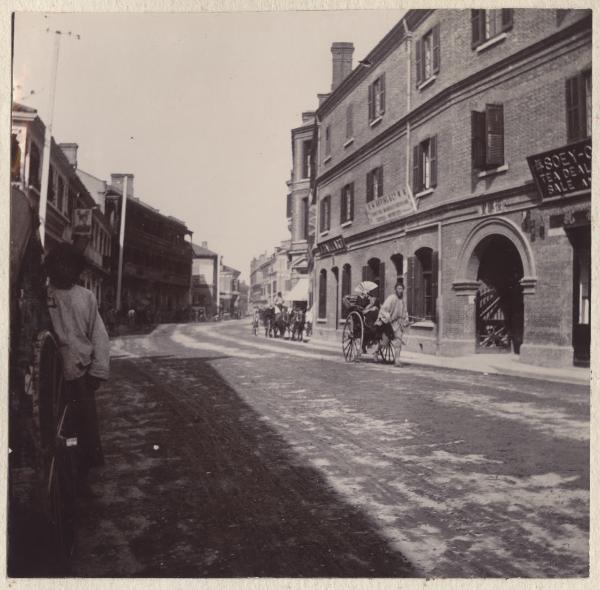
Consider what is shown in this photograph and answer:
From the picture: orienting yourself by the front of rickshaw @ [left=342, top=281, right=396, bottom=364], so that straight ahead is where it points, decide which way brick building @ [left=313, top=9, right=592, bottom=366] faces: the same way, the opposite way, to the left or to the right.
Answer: to the right

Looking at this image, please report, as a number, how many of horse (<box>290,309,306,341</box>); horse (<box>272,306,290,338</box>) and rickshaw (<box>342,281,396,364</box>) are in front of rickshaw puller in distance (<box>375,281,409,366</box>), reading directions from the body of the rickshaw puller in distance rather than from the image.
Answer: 0

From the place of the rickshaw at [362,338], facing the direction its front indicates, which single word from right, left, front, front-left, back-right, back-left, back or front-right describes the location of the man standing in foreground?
front-right

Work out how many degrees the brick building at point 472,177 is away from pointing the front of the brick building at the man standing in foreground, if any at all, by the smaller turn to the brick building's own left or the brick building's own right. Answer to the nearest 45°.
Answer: approximately 45° to the brick building's own left

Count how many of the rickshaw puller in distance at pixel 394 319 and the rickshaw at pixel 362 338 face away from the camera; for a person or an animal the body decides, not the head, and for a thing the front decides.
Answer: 0

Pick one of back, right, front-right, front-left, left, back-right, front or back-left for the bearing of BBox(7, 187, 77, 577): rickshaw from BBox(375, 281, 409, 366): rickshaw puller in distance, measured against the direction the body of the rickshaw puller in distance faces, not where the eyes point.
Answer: front-right

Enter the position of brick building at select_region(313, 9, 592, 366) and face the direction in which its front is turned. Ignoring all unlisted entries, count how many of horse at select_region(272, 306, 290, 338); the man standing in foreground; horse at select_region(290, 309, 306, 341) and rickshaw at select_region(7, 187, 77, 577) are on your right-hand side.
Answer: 2

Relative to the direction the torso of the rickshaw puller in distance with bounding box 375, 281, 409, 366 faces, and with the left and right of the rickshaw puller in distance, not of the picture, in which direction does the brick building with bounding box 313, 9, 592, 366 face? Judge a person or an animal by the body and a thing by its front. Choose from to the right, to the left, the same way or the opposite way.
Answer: to the right

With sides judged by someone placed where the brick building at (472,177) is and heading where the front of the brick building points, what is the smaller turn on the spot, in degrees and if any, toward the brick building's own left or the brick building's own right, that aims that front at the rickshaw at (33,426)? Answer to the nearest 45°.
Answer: approximately 45° to the brick building's own left

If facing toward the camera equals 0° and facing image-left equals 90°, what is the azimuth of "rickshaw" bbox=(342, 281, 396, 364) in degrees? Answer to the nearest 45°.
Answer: approximately 315°

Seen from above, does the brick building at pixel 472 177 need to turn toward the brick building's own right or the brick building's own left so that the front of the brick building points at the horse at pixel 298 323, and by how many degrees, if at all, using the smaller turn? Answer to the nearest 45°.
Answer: approximately 90° to the brick building's own right

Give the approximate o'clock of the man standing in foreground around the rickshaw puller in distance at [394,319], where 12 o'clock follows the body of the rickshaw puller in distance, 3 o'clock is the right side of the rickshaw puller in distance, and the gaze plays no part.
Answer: The man standing in foreground is roughly at 2 o'clock from the rickshaw puller in distance.

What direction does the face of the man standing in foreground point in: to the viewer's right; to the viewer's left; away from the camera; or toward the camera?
away from the camera

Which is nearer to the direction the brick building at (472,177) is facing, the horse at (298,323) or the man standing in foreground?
the man standing in foreground

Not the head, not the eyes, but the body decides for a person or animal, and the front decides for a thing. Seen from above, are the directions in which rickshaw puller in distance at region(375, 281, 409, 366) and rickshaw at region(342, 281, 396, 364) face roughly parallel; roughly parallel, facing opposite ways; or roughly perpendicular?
roughly parallel

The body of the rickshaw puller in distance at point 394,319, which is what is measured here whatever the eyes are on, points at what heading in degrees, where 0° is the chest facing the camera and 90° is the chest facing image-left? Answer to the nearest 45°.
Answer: approximately 315°

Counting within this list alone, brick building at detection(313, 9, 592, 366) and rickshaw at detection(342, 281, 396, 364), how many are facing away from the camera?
0

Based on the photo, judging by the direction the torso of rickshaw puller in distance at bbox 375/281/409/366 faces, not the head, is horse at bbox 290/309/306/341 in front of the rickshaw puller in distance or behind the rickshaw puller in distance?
behind
